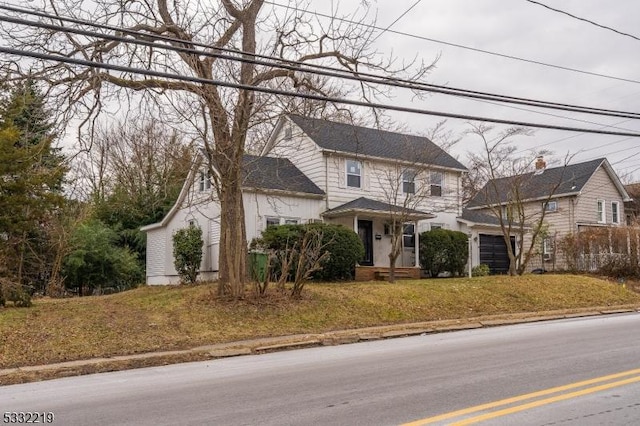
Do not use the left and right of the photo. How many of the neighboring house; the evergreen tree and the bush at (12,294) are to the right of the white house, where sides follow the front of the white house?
2

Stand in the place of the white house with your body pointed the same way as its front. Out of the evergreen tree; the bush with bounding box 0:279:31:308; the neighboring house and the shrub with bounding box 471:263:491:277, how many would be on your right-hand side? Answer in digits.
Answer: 2

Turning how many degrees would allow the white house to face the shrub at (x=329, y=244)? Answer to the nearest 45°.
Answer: approximately 45° to its right

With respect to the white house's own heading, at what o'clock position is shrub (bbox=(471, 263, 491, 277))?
The shrub is roughly at 10 o'clock from the white house.

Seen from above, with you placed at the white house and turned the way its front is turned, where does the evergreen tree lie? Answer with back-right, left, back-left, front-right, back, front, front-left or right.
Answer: right

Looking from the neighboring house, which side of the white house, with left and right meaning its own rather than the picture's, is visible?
left

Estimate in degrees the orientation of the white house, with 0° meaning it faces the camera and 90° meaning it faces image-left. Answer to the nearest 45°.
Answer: approximately 315°

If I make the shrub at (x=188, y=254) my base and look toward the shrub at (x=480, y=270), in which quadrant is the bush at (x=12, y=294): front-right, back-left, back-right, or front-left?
back-right

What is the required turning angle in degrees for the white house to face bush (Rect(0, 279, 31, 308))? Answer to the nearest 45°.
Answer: approximately 90° to its right
